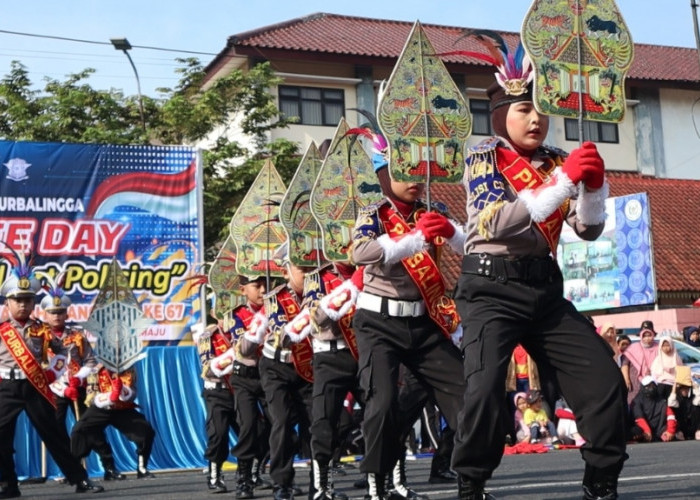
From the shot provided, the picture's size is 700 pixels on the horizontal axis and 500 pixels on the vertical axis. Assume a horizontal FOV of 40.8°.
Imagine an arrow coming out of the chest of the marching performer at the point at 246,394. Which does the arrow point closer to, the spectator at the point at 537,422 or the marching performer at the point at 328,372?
the marching performer

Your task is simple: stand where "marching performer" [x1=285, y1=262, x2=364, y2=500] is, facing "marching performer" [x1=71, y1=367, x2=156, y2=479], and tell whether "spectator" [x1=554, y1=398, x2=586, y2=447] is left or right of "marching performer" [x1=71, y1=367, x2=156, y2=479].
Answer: right

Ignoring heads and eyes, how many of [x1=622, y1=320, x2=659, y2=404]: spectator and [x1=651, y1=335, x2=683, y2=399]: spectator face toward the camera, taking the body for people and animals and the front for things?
2

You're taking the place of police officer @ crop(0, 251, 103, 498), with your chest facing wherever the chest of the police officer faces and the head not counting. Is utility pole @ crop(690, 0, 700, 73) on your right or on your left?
on your left

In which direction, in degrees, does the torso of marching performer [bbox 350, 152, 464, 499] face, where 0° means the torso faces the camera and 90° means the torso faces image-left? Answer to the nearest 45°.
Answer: approximately 315°

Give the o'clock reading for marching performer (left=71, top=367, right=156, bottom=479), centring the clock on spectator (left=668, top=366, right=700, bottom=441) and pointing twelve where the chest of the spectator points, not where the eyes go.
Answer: The marching performer is roughly at 2 o'clock from the spectator.
